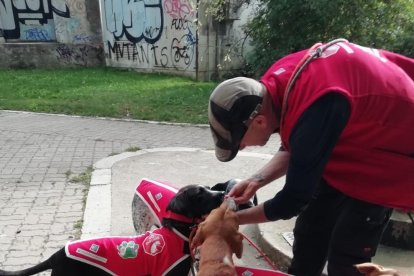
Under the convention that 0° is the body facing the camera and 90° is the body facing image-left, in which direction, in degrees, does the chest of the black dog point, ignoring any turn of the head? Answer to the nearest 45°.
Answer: approximately 270°
